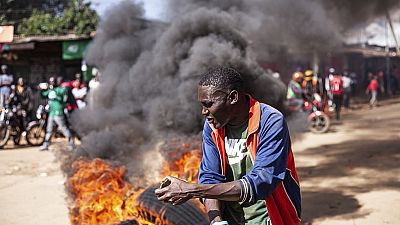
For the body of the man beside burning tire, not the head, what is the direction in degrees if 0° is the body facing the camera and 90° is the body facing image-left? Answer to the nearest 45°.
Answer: approximately 45°

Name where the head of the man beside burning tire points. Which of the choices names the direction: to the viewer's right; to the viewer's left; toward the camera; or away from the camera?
to the viewer's left

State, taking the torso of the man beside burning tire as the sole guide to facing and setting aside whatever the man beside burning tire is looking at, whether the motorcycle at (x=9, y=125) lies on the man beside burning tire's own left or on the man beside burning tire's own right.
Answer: on the man beside burning tire's own right

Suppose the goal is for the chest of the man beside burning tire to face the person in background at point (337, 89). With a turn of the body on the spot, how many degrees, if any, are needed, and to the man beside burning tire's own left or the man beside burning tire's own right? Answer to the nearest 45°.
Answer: approximately 135° to the man beside burning tire's own right

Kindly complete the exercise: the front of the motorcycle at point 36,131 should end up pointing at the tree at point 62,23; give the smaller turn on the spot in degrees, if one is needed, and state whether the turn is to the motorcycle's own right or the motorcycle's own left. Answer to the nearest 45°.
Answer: approximately 135° to the motorcycle's own right
